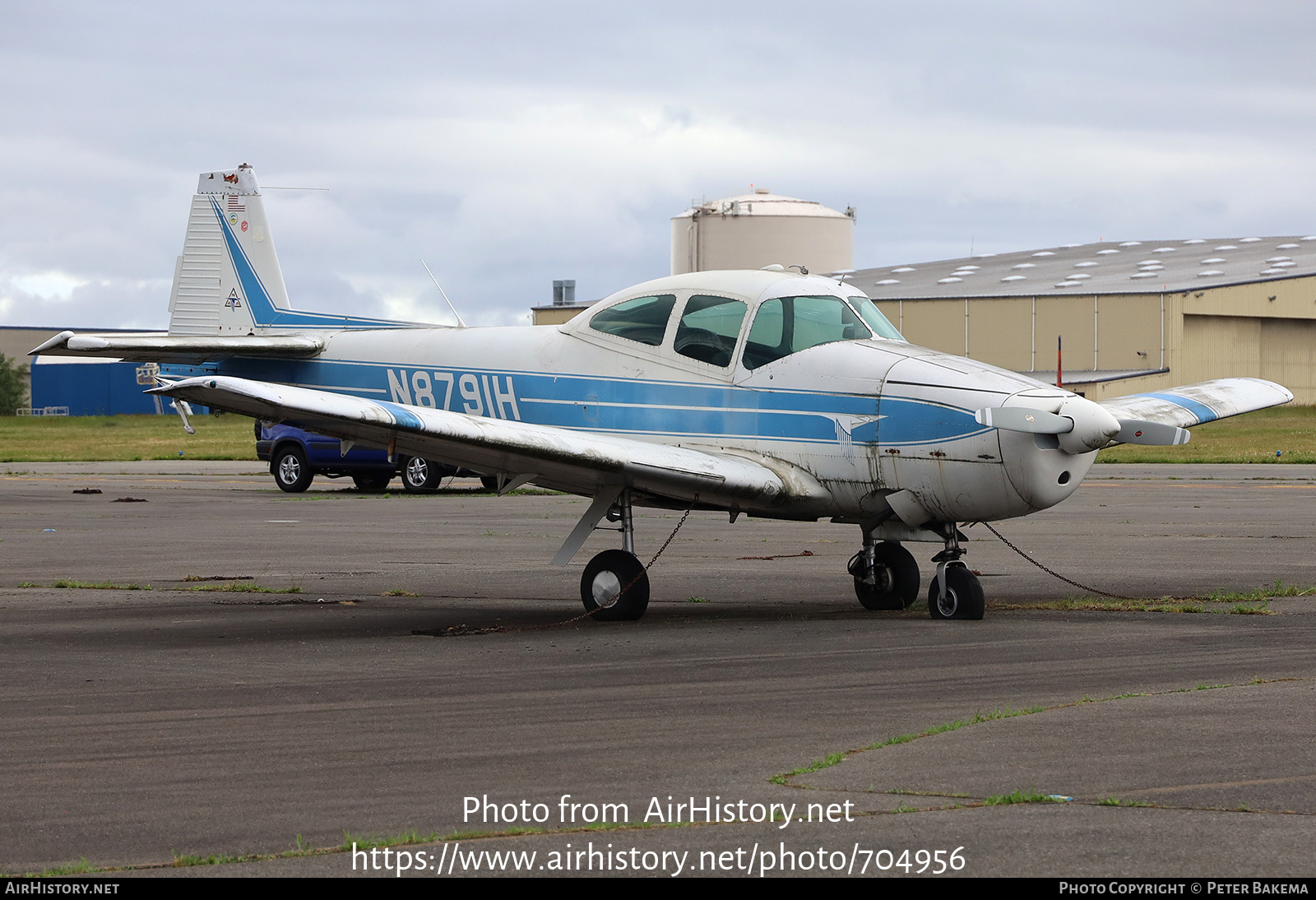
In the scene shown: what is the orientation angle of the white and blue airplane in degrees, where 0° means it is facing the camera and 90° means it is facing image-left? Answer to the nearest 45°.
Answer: approximately 315°

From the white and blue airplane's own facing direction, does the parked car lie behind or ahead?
behind
